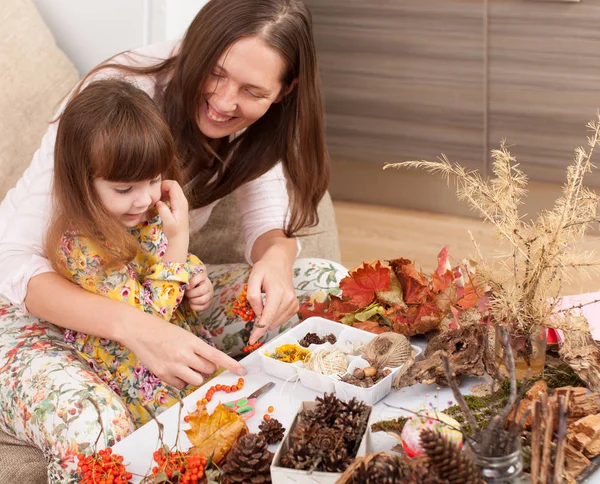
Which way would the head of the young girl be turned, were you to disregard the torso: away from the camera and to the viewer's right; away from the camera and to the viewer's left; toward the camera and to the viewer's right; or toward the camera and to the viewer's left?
toward the camera and to the viewer's right

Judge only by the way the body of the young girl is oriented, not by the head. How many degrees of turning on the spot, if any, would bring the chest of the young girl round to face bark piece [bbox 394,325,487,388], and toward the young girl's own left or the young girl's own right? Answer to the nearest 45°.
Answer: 0° — they already face it

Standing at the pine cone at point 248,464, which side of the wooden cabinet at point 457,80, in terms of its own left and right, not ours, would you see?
front

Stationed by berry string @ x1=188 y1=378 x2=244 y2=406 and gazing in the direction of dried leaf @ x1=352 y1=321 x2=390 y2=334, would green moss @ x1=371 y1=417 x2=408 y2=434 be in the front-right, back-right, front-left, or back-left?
front-right

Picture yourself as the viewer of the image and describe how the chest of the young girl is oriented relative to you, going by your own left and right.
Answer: facing the viewer and to the right of the viewer

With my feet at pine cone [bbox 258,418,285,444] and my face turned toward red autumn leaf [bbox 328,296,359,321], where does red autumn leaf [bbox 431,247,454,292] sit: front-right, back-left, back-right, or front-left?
front-right

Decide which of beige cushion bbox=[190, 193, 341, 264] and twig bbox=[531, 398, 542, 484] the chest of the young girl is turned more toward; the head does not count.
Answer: the twig

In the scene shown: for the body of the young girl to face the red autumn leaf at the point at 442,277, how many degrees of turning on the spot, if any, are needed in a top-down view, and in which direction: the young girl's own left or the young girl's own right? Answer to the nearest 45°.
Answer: approximately 45° to the young girl's own left

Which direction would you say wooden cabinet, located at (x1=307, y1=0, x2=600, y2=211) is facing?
toward the camera

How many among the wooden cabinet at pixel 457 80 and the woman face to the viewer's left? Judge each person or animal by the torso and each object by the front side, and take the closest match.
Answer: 0

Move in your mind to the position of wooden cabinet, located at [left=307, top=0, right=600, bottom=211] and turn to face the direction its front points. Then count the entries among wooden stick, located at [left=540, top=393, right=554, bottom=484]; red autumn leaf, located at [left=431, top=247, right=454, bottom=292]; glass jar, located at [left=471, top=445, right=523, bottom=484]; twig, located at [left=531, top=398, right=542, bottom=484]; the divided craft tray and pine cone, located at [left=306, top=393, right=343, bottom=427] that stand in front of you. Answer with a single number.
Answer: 6

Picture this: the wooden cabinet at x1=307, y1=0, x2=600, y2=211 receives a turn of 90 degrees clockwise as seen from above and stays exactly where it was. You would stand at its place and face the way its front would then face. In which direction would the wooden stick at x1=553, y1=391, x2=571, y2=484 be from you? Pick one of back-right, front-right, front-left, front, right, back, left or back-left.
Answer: left

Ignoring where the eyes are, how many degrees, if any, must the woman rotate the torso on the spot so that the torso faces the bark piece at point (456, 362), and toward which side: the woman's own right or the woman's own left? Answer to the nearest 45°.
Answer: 0° — they already face it

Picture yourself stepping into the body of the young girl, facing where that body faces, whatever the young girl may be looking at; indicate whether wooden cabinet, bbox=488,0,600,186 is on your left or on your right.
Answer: on your left

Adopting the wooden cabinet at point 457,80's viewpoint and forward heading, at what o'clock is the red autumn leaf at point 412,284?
The red autumn leaf is roughly at 12 o'clock from the wooden cabinet.

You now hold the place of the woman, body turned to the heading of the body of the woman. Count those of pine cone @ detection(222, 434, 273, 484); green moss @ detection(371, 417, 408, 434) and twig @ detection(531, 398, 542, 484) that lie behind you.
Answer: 0

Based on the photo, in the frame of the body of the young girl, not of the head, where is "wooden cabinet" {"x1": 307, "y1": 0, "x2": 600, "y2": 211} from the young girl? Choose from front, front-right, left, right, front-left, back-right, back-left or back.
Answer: left

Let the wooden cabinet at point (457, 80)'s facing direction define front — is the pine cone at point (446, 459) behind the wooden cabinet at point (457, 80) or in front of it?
in front

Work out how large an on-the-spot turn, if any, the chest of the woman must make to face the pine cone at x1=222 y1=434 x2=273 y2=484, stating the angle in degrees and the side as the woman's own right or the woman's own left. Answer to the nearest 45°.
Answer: approximately 45° to the woman's own right

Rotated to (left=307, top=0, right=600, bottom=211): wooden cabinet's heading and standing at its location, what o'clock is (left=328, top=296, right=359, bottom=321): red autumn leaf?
The red autumn leaf is roughly at 12 o'clock from the wooden cabinet.
